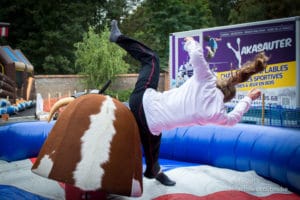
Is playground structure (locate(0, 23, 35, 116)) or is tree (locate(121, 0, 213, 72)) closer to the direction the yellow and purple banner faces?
the playground structure

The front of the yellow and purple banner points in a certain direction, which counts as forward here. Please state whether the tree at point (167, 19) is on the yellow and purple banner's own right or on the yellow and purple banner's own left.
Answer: on the yellow and purple banner's own right

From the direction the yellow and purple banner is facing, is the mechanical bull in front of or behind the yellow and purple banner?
in front

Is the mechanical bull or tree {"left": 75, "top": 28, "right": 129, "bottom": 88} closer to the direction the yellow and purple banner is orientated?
the mechanical bull

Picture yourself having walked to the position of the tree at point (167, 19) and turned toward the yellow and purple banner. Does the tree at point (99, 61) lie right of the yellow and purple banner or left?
right

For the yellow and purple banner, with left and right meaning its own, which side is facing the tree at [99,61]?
right

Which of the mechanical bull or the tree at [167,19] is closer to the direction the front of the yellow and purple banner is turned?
the mechanical bull

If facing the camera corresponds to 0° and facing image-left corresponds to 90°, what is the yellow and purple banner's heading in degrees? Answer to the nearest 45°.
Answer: approximately 45°

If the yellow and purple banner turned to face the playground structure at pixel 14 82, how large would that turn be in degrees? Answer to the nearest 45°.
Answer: approximately 90° to its right
